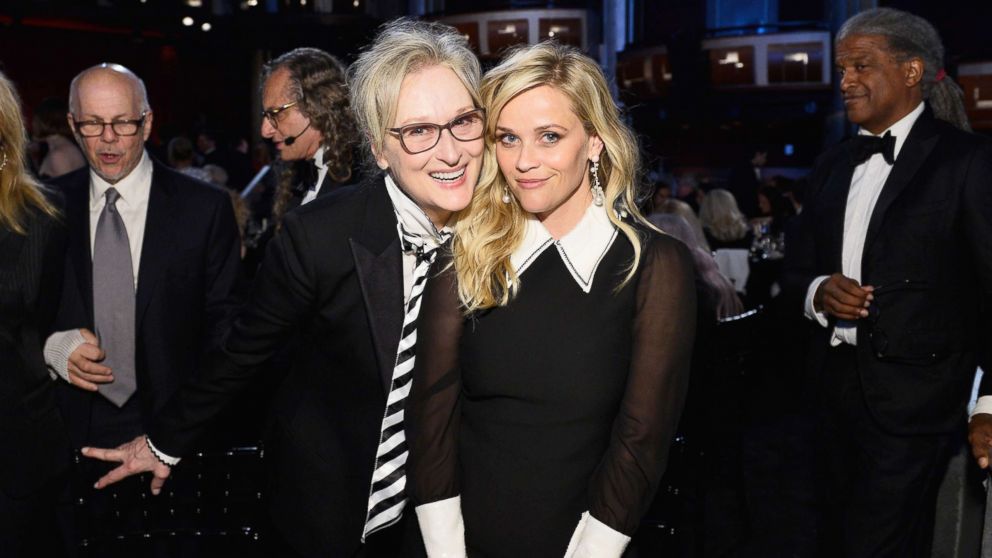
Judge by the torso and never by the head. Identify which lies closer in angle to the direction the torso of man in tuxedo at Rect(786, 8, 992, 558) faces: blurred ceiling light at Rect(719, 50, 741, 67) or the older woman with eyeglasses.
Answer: the older woman with eyeglasses

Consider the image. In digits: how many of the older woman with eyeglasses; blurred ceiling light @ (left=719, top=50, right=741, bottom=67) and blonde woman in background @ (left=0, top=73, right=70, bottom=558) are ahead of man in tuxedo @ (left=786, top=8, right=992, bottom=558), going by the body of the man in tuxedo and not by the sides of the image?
2

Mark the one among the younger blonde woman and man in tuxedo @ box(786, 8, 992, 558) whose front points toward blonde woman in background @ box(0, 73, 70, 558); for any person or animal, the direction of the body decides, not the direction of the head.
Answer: the man in tuxedo

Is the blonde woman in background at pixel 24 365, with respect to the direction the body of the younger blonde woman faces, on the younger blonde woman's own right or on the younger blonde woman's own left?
on the younger blonde woman's own right

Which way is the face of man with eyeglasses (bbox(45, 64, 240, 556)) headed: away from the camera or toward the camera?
toward the camera

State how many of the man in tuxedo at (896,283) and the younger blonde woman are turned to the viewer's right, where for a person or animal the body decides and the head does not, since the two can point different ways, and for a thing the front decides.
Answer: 0

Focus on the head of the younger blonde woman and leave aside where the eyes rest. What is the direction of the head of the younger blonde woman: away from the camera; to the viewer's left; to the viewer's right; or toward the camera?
toward the camera

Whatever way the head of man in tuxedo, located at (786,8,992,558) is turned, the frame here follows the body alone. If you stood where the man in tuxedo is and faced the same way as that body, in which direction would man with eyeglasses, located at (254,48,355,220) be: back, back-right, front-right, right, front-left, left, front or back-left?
front-right

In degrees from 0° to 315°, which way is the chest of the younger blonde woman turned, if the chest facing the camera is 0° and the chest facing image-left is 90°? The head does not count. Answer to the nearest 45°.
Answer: approximately 0°

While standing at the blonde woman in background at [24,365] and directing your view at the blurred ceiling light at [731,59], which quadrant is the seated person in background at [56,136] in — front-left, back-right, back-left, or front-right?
front-left

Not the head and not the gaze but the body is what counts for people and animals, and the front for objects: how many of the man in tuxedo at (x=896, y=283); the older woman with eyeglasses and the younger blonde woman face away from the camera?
0

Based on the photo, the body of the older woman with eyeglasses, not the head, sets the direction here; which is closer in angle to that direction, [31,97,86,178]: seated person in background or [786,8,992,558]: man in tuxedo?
the man in tuxedo

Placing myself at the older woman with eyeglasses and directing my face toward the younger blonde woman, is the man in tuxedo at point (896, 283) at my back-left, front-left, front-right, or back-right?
front-left

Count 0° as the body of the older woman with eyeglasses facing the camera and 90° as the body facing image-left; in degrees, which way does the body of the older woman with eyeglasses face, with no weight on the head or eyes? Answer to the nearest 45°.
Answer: approximately 315°

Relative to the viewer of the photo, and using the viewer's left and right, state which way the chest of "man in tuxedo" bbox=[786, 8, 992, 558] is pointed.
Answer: facing the viewer and to the left of the viewer

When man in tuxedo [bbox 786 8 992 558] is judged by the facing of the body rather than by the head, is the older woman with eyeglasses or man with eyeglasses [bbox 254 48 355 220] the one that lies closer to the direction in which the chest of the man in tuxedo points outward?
the older woman with eyeglasses

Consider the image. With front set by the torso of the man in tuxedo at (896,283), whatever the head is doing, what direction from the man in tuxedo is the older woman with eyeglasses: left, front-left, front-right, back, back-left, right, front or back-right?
front

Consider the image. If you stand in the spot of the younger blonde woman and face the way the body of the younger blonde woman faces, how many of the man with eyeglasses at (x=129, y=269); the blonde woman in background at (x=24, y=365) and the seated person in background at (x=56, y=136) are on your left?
0
